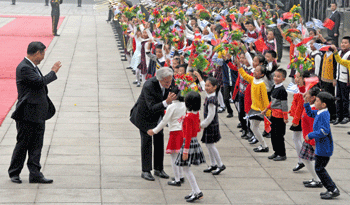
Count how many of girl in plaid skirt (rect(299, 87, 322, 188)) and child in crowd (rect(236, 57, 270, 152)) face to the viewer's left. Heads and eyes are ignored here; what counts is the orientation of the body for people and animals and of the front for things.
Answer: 2

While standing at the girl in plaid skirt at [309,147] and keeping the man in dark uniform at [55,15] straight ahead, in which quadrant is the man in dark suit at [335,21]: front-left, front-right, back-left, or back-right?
front-right

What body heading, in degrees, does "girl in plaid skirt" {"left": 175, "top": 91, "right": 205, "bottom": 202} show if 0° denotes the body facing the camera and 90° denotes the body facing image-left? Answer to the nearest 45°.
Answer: approximately 135°

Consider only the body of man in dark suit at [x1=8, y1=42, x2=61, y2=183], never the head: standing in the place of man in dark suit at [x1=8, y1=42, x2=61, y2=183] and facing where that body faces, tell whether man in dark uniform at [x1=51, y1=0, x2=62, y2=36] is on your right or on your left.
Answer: on your left

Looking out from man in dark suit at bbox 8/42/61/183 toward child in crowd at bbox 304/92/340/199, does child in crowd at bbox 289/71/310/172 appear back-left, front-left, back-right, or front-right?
front-left

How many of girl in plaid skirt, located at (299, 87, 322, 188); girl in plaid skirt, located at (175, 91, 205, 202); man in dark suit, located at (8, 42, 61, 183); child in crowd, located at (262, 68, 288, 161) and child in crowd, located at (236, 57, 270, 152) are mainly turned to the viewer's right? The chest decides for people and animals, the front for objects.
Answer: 1

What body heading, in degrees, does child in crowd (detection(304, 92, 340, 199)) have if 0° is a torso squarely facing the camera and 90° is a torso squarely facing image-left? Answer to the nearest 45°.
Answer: approximately 90°

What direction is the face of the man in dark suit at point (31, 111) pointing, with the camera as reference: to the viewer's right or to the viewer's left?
to the viewer's right

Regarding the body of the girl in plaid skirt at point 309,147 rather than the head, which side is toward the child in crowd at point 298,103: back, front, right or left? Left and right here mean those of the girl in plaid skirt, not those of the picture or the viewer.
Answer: right

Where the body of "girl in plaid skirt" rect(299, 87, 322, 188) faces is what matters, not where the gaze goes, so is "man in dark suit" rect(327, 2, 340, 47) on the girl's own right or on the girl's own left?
on the girl's own right

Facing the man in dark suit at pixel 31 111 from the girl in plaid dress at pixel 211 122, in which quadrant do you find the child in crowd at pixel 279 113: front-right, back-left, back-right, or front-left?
back-right

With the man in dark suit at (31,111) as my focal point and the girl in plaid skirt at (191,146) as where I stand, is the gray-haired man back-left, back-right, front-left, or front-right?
front-right

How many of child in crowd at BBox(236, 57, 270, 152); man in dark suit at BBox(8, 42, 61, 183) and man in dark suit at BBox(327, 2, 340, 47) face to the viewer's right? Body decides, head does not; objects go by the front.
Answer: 1

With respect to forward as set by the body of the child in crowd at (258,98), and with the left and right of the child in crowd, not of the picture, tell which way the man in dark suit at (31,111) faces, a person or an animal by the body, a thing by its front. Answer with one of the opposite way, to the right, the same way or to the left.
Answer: the opposite way

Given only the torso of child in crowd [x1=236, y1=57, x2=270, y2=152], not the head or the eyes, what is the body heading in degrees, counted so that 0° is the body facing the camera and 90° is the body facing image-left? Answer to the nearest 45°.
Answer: approximately 90°

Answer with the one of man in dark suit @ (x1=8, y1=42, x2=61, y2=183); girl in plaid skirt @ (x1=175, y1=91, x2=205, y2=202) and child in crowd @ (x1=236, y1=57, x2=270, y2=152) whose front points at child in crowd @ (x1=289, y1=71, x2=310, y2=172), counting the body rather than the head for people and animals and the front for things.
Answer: the man in dark suit

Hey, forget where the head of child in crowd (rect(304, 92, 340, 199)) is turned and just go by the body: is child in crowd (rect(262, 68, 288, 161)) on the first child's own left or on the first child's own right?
on the first child's own right

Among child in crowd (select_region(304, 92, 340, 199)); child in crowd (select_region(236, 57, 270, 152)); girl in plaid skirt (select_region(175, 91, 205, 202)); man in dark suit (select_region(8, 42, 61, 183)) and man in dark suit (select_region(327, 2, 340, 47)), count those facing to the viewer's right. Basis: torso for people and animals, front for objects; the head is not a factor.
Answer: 1

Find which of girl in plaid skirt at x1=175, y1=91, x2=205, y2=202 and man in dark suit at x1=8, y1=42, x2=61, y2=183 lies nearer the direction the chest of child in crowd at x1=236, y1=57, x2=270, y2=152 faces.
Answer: the man in dark suit

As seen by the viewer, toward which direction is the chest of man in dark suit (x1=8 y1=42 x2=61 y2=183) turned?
to the viewer's right
